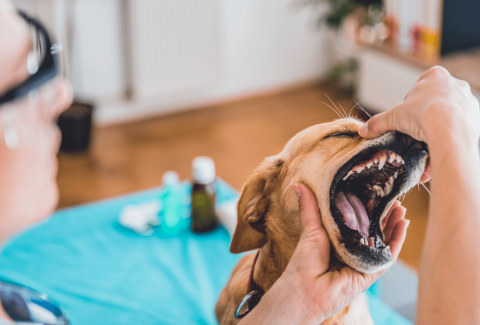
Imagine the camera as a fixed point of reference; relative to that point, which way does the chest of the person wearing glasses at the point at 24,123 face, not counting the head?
to the viewer's right

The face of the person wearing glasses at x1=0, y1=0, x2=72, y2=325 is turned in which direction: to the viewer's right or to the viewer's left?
to the viewer's right

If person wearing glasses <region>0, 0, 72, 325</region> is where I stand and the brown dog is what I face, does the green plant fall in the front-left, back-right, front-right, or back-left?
front-left

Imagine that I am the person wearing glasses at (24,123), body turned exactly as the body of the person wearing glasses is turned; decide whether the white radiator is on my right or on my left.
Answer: on my left

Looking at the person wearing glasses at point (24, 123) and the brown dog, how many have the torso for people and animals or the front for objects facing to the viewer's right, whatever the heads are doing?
2

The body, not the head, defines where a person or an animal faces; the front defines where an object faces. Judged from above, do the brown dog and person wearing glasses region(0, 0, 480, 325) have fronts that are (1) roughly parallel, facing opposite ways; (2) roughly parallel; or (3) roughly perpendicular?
roughly parallel
